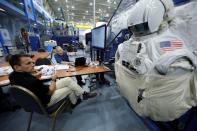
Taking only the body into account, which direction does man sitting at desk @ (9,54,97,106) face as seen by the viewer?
to the viewer's right

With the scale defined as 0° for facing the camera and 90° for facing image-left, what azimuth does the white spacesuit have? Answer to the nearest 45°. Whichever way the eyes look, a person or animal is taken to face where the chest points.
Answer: approximately 45°

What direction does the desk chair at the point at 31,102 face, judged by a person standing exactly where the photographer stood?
facing away from the viewer and to the right of the viewer

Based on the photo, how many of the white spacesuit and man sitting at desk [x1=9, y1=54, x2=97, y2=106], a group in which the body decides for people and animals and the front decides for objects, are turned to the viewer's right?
1

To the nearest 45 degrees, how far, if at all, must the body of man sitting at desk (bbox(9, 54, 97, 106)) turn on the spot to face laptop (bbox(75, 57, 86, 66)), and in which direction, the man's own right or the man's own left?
approximately 45° to the man's own left
